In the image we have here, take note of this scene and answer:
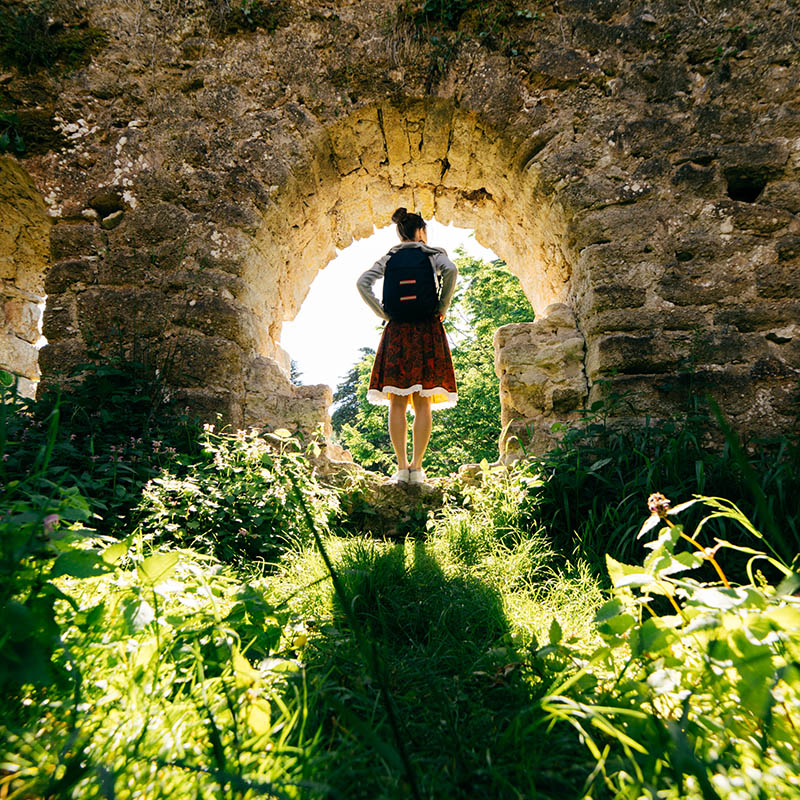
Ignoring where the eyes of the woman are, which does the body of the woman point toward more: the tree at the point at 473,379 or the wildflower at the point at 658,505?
the tree

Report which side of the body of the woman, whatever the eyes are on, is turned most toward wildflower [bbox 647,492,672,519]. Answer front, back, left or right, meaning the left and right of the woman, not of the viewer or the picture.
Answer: back

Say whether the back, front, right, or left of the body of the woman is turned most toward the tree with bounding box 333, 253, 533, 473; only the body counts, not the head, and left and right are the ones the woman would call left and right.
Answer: front

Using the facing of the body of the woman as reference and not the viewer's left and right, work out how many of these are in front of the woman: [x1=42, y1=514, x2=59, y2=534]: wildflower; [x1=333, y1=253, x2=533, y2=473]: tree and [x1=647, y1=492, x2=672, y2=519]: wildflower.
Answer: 1

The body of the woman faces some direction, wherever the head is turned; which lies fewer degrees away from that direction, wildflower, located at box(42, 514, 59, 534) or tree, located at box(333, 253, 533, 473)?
the tree

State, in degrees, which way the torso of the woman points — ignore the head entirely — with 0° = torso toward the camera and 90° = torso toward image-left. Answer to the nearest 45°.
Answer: approximately 180°

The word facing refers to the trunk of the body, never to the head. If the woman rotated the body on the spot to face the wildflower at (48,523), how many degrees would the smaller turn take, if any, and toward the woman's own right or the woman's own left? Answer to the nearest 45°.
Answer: approximately 180°
